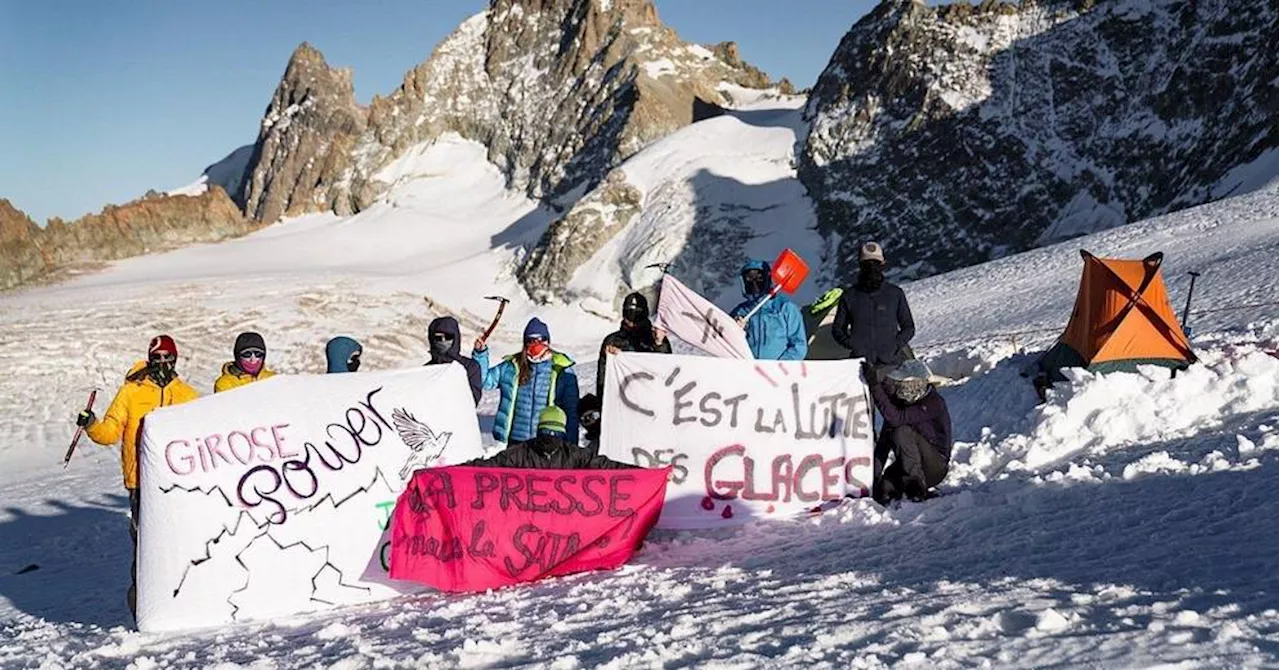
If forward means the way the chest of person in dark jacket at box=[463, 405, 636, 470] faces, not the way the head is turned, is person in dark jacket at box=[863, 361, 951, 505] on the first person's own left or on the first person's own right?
on the first person's own left

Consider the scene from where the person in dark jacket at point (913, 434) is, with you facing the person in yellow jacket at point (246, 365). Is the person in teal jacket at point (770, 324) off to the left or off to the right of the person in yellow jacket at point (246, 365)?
right

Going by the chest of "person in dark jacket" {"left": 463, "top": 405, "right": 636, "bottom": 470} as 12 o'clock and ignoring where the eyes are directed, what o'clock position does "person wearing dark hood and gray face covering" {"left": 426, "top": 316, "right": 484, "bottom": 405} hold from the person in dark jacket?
The person wearing dark hood and gray face covering is roughly at 5 o'clock from the person in dark jacket.

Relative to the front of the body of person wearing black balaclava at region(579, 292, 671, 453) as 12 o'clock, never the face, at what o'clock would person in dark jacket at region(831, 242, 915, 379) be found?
The person in dark jacket is roughly at 9 o'clock from the person wearing black balaclava.

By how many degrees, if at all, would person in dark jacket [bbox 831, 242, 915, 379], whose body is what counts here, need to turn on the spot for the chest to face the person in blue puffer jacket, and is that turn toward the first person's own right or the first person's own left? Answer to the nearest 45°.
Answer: approximately 90° to the first person's own right

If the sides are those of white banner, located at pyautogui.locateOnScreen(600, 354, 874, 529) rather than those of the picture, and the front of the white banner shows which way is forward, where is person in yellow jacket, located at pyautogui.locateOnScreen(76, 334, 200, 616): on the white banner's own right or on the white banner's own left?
on the white banner's own right

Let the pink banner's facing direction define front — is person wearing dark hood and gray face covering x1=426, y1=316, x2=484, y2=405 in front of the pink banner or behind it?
behind

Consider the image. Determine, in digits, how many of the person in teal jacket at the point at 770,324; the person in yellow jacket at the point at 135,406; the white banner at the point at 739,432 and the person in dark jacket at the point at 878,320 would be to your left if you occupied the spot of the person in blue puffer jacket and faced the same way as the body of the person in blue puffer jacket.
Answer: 3
